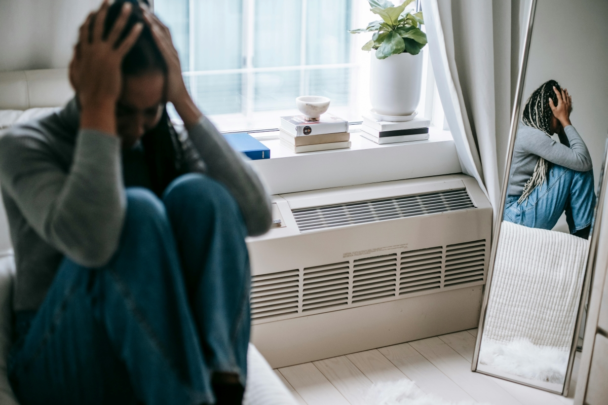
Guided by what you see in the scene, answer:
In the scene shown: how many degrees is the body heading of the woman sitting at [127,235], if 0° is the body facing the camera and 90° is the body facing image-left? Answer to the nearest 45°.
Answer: approximately 315°

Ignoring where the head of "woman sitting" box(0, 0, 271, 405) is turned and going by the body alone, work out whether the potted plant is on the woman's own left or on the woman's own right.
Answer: on the woman's own left

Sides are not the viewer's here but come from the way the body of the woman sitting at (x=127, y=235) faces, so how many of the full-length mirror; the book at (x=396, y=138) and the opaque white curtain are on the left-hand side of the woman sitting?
3

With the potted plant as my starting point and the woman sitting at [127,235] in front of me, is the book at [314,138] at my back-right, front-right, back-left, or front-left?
front-right

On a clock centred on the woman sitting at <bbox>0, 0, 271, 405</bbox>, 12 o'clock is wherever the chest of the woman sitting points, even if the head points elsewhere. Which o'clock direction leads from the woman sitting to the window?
The window is roughly at 8 o'clock from the woman sitting.

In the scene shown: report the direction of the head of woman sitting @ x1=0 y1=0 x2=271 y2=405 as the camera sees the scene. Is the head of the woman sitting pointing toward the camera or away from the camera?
toward the camera

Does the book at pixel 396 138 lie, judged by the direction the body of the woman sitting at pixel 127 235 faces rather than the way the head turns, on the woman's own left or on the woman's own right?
on the woman's own left

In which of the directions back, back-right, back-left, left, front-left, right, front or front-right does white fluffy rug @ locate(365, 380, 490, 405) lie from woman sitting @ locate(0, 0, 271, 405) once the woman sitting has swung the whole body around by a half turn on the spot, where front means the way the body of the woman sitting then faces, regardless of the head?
right

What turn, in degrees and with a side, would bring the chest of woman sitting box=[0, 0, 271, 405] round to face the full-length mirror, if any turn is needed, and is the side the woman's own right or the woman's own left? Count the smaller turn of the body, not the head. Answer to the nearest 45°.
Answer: approximately 90° to the woman's own left
